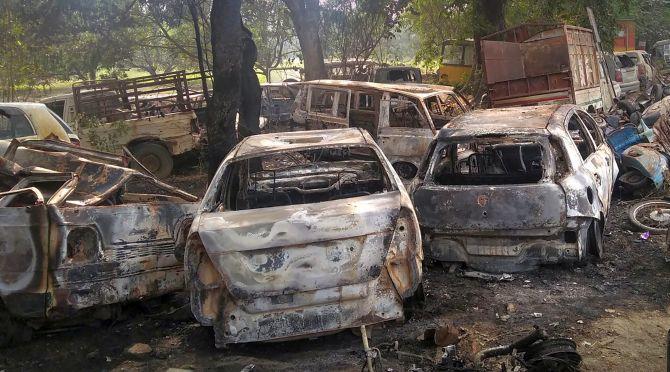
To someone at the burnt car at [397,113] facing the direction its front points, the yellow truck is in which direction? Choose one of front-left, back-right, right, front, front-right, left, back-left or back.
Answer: back-left

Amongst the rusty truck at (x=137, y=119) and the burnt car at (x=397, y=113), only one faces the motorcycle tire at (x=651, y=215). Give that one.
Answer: the burnt car

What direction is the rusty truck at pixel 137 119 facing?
to the viewer's left

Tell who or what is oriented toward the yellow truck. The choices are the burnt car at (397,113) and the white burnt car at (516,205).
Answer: the white burnt car

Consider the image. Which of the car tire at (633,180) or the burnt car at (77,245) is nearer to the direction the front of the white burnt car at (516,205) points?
the car tire

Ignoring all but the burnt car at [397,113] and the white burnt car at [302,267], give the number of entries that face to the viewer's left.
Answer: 0

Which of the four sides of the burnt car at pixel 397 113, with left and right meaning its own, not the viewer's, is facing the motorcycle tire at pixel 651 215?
front

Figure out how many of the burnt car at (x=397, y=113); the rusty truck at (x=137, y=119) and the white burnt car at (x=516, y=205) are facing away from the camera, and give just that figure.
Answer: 1

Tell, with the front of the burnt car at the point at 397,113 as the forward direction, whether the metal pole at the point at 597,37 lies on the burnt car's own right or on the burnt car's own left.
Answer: on the burnt car's own left

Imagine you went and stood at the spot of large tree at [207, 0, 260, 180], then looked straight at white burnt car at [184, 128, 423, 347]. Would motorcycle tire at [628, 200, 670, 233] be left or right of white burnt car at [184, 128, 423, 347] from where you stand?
left

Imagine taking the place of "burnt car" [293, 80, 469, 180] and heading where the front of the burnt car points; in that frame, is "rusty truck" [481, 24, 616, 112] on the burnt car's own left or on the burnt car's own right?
on the burnt car's own left

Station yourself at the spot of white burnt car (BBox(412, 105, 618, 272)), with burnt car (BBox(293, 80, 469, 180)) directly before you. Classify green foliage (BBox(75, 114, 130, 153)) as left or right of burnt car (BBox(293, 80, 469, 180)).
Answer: left

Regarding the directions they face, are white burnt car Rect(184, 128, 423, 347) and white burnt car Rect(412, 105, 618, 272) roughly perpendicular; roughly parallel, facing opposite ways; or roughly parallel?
roughly parallel

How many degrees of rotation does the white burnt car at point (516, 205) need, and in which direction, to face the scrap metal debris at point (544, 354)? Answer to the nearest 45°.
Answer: approximately 180°

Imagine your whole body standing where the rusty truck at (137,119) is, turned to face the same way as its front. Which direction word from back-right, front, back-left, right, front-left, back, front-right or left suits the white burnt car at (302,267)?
left

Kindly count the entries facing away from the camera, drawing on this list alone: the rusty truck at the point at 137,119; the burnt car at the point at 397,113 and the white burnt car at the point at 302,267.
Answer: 1

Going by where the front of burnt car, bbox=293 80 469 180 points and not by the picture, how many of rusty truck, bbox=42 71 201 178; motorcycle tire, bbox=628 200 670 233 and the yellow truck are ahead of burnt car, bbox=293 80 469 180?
1

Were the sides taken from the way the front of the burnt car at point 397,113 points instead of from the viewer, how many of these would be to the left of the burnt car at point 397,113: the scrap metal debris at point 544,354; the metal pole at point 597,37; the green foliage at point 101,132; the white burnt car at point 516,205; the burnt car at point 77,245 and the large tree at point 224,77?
1

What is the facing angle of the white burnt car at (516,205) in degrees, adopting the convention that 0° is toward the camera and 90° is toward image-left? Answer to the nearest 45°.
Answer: approximately 180°
